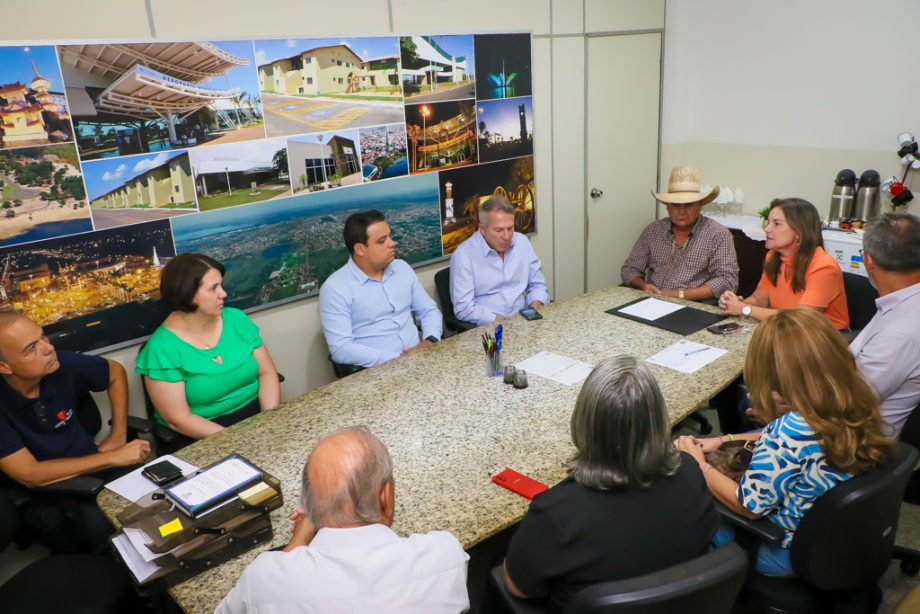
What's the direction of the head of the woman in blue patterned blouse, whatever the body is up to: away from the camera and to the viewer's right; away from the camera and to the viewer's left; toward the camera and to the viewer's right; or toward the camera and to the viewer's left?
away from the camera and to the viewer's left

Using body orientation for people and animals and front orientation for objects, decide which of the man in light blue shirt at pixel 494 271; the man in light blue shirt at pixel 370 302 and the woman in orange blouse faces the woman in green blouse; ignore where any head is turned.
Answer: the woman in orange blouse

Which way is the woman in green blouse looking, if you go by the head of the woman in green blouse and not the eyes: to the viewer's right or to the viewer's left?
to the viewer's right

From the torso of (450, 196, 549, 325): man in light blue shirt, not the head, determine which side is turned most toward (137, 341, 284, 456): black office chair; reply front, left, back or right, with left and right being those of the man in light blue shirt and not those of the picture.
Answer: right

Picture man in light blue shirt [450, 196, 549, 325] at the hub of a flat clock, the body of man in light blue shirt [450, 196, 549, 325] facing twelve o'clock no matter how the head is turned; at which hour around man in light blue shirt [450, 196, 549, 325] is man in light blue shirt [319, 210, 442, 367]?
man in light blue shirt [319, 210, 442, 367] is roughly at 3 o'clock from man in light blue shirt [450, 196, 549, 325].

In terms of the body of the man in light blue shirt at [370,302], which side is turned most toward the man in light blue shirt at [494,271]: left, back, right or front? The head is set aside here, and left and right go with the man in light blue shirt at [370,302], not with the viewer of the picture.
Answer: left

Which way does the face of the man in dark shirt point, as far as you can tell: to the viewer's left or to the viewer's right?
to the viewer's right

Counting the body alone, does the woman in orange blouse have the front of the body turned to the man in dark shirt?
yes

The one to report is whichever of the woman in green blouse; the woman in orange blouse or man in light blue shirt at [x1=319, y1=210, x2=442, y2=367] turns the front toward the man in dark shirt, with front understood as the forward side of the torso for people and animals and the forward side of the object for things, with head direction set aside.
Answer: the woman in orange blouse

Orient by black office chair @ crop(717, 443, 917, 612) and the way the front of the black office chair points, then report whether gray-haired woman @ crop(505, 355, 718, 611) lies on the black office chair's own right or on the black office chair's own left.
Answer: on the black office chair's own left

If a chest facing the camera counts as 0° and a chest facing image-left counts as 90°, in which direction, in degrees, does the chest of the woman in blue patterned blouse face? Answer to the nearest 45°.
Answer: approximately 135°

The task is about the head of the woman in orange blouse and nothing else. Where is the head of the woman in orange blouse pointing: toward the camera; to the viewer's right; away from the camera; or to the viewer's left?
to the viewer's left
